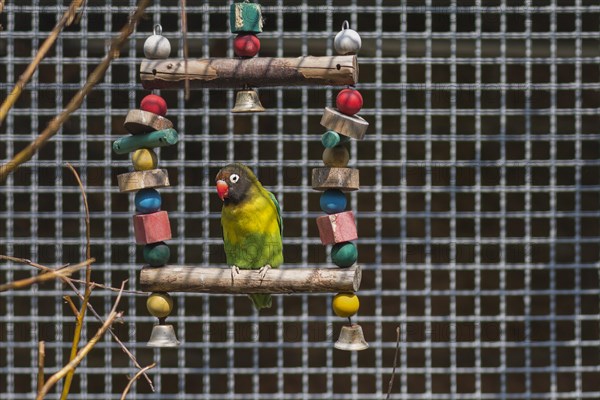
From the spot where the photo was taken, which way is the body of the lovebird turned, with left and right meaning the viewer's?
facing the viewer and to the left of the viewer
